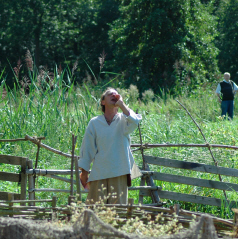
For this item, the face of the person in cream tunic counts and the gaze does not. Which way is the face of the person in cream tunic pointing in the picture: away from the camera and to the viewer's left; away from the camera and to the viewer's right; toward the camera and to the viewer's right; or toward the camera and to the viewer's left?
toward the camera and to the viewer's right

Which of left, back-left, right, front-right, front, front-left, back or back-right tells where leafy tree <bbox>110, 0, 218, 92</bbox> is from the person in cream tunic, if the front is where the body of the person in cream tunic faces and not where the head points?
back

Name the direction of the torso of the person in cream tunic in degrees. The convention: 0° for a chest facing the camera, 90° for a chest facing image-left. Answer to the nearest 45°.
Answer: approximately 0°

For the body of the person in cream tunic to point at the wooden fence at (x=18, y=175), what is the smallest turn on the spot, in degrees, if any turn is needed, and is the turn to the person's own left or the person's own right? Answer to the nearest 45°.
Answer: approximately 135° to the person's own right

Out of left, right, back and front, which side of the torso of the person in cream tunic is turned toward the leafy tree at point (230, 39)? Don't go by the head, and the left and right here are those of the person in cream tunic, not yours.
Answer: back
